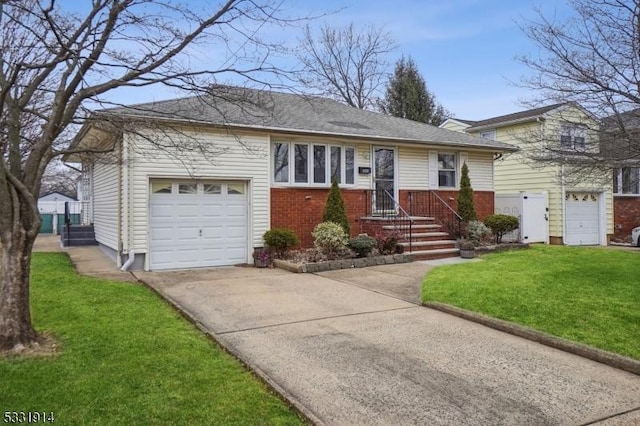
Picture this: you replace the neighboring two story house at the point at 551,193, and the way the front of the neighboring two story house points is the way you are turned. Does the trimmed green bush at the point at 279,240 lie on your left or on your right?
on your right

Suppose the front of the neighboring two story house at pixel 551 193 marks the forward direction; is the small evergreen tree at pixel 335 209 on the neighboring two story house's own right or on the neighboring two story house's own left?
on the neighboring two story house's own right

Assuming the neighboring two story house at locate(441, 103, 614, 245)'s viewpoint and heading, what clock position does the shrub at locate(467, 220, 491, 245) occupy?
The shrub is roughly at 2 o'clock from the neighboring two story house.

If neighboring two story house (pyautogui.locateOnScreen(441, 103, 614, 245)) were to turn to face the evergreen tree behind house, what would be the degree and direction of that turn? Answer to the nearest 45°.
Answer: approximately 180°

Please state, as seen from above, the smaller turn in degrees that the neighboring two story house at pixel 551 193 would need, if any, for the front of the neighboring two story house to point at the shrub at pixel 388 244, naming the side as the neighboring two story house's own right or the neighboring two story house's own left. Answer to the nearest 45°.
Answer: approximately 90° to the neighboring two story house's own right

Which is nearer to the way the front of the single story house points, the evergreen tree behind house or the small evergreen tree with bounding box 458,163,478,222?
the small evergreen tree

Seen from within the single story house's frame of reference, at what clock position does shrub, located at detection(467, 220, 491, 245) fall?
The shrub is roughly at 10 o'clock from the single story house.

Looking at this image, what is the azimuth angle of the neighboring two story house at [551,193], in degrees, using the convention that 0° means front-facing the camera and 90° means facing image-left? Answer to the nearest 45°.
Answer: approximately 315°

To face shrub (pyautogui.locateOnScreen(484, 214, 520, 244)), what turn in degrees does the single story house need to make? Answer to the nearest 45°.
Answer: approximately 45° to its left

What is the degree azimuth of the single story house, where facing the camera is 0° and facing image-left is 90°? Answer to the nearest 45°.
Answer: approximately 315°

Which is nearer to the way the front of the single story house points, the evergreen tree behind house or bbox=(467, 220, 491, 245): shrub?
the shrub

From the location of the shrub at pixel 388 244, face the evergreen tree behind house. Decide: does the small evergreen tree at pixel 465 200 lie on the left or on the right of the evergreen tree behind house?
right

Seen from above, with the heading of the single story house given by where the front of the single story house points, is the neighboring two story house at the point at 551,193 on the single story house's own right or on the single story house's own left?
on the single story house's own left
